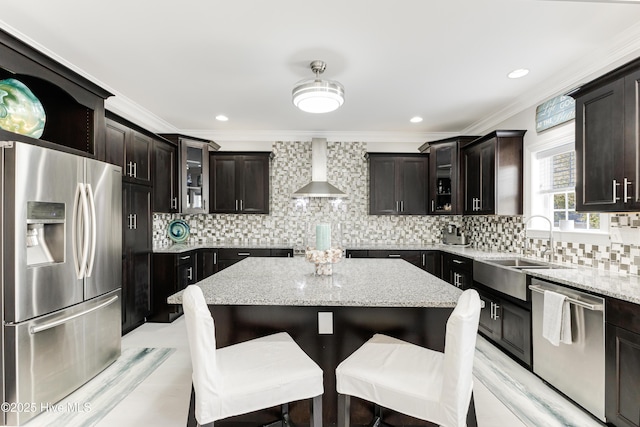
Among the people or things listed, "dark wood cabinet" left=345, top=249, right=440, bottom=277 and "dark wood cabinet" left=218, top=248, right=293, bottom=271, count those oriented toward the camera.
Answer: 2

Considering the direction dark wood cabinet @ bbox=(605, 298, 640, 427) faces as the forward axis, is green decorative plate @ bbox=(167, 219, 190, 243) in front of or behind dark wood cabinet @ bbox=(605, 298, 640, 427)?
in front

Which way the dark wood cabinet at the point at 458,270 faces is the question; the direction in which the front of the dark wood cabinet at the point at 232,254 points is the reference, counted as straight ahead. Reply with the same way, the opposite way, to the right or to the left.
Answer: to the right

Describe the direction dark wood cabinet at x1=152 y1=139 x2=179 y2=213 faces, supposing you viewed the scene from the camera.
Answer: facing the viewer and to the right of the viewer

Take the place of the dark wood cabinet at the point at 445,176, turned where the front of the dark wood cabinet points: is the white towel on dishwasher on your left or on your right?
on your left

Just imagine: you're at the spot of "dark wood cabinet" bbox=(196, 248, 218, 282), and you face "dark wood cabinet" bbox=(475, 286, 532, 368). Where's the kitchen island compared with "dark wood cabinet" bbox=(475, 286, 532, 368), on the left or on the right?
right

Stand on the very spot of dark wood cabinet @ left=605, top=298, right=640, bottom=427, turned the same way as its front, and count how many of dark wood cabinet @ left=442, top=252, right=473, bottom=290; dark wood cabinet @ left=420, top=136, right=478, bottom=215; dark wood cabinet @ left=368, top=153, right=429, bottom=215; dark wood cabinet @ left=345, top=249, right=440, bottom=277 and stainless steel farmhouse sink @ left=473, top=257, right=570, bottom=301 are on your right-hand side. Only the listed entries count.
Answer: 5

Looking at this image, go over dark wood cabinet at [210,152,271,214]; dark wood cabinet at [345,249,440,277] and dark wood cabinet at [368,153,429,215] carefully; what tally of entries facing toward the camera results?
3

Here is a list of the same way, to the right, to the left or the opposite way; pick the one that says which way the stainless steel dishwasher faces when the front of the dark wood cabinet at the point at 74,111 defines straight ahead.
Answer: the opposite way

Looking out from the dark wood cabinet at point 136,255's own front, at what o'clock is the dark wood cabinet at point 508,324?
the dark wood cabinet at point 508,324 is roughly at 12 o'clock from the dark wood cabinet at point 136,255.
